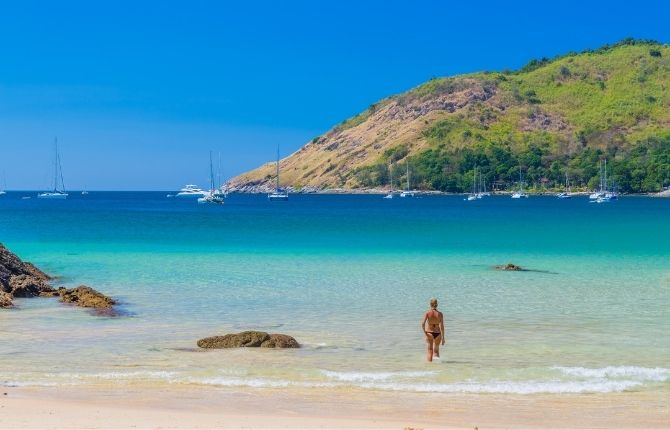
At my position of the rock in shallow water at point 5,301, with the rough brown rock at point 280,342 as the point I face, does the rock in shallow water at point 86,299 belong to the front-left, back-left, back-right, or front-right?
front-left

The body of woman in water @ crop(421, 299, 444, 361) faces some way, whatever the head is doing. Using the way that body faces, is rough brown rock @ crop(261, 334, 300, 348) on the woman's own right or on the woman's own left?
on the woman's own left

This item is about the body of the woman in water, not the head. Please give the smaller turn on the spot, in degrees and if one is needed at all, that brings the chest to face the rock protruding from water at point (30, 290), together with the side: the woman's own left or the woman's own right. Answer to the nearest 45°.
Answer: approximately 45° to the woman's own left

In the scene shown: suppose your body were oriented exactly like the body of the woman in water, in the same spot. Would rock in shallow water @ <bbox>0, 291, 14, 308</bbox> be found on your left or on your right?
on your left

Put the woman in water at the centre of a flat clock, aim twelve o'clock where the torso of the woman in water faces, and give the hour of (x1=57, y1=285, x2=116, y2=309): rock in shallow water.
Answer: The rock in shallow water is roughly at 10 o'clock from the woman in water.

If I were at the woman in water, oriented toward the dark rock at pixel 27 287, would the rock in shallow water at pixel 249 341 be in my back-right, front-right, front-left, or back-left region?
front-left

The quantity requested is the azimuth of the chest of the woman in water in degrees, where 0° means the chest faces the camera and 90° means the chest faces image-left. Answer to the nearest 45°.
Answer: approximately 180°

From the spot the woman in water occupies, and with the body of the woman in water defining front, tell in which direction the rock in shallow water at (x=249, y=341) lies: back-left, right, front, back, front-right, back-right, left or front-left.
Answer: left
